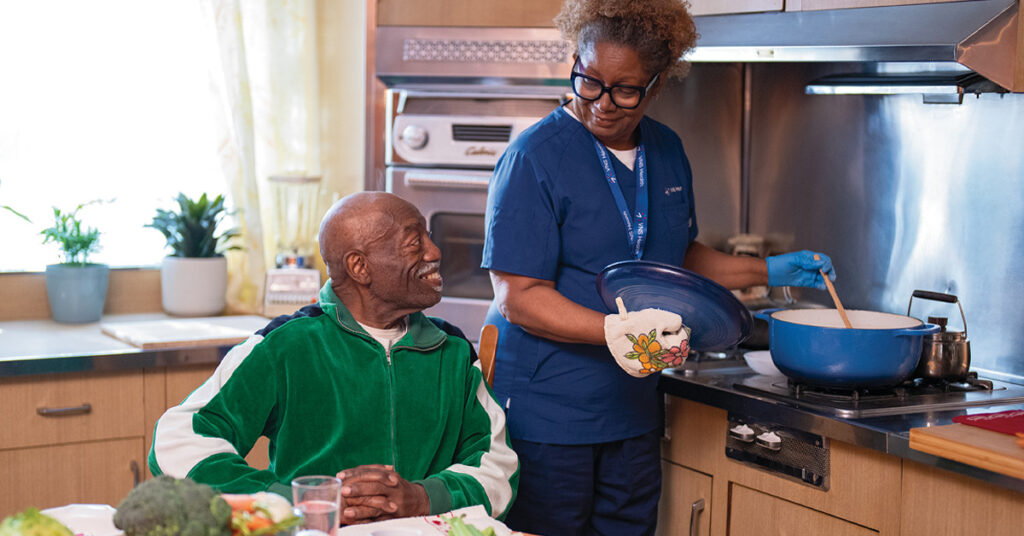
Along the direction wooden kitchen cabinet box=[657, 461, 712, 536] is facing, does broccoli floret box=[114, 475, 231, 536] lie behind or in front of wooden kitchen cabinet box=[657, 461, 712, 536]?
in front

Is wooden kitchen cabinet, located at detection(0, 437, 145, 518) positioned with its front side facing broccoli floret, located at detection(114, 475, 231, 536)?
yes

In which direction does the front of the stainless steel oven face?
toward the camera

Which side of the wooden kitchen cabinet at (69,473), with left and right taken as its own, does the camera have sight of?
front

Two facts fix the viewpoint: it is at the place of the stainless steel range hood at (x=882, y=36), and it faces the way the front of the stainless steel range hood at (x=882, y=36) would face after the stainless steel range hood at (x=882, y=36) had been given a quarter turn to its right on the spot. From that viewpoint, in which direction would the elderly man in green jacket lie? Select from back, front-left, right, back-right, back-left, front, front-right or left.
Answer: left

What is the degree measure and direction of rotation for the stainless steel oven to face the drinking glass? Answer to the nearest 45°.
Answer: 0° — it already faces it

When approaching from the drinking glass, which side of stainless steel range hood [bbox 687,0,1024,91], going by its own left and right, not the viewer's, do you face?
front

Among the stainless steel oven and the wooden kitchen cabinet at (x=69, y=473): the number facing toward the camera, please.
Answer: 2

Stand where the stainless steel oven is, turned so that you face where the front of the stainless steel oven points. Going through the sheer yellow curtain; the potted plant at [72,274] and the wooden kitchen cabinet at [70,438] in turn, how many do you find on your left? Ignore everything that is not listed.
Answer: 0

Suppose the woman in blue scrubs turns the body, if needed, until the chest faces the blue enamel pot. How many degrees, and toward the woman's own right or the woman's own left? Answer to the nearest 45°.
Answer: approximately 45° to the woman's own left

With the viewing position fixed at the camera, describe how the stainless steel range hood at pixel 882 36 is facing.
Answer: facing the viewer and to the left of the viewer
